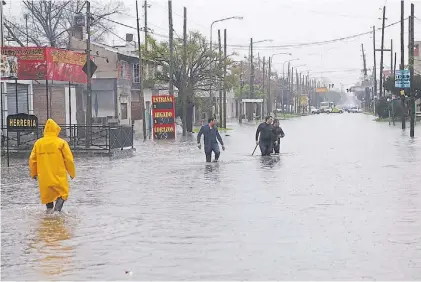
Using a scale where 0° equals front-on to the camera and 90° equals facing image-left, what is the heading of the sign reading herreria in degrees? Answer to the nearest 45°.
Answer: approximately 0°

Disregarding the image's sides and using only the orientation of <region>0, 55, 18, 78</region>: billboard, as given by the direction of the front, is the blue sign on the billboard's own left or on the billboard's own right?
on the billboard's own left

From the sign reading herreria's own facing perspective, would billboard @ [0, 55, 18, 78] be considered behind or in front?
behind

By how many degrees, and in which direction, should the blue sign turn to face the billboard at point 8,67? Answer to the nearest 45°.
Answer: approximately 45° to its right
